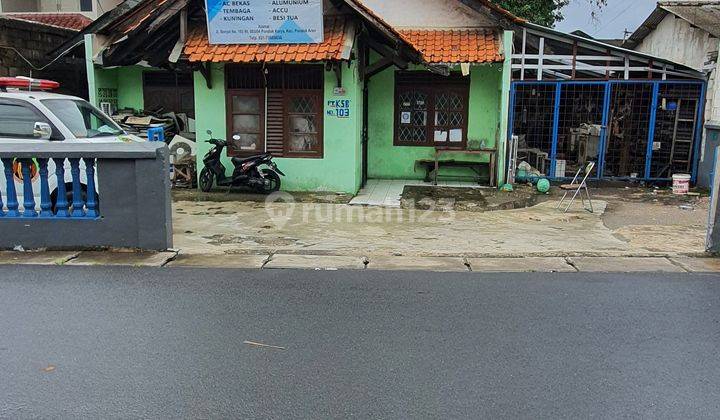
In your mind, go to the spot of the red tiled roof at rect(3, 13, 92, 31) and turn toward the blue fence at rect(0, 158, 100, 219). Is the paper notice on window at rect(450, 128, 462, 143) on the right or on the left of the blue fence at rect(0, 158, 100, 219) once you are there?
left

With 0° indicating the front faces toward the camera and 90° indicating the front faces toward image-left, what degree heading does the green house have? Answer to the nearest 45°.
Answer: approximately 0°

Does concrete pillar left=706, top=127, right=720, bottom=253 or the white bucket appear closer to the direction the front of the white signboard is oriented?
the concrete pillar

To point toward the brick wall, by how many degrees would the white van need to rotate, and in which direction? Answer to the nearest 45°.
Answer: approximately 135° to its left

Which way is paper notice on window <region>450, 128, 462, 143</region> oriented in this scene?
toward the camera

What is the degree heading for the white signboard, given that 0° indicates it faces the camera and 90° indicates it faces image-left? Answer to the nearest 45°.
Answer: approximately 0°

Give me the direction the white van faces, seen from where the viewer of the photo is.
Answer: facing the viewer and to the right of the viewer

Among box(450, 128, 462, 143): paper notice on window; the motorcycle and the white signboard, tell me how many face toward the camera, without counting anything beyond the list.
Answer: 2

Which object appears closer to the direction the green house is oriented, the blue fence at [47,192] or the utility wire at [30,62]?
the blue fence

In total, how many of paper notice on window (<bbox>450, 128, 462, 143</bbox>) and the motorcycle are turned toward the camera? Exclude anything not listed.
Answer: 1

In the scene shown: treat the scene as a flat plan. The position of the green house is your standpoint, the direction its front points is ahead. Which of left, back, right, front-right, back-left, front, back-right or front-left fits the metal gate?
left

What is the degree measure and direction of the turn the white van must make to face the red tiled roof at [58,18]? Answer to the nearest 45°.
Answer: approximately 135° to its left

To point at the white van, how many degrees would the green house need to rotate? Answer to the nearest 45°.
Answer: approximately 45° to its right
